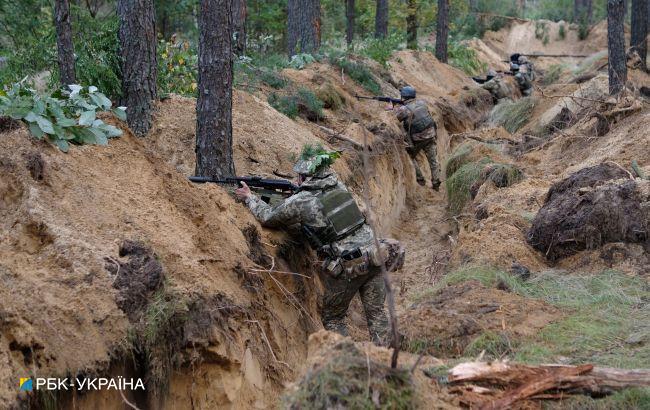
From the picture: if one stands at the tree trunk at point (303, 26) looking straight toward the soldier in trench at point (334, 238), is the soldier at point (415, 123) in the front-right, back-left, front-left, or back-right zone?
front-left

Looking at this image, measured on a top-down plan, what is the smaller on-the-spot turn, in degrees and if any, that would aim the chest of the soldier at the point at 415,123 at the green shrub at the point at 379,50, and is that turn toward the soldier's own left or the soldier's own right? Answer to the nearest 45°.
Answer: approximately 45° to the soldier's own right

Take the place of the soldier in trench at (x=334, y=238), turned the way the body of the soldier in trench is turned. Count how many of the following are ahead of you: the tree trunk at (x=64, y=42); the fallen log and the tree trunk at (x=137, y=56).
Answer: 2

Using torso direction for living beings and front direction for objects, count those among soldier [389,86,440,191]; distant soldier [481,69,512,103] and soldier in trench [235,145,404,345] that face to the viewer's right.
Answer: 0

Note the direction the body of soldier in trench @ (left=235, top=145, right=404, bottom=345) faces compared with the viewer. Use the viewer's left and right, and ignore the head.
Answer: facing away from the viewer and to the left of the viewer

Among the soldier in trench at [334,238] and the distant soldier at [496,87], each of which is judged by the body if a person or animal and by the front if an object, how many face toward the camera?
0

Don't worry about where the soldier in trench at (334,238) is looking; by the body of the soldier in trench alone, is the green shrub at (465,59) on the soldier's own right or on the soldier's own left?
on the soldier's own right

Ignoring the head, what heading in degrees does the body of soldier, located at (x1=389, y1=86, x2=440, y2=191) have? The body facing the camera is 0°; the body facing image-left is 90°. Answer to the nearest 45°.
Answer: approximately 135°

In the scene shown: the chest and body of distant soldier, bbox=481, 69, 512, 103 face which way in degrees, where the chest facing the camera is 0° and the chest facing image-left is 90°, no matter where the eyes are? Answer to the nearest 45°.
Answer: approximately 90°

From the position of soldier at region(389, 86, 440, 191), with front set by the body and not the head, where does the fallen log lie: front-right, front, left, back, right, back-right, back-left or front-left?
back-left

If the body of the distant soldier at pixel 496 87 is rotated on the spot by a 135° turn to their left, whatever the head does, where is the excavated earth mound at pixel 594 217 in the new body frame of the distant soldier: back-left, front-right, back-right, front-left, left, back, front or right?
front-right

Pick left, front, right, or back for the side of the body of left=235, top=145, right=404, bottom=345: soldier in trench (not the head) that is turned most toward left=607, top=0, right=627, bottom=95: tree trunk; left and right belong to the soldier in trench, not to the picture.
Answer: right

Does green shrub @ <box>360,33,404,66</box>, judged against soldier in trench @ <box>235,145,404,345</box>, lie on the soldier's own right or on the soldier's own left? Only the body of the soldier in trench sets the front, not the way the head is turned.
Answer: on the soldier's own right

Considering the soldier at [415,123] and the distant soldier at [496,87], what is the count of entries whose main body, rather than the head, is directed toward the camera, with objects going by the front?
0

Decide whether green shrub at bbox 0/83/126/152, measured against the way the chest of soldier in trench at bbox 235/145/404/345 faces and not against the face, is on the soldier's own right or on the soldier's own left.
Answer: on the soldier's own left
